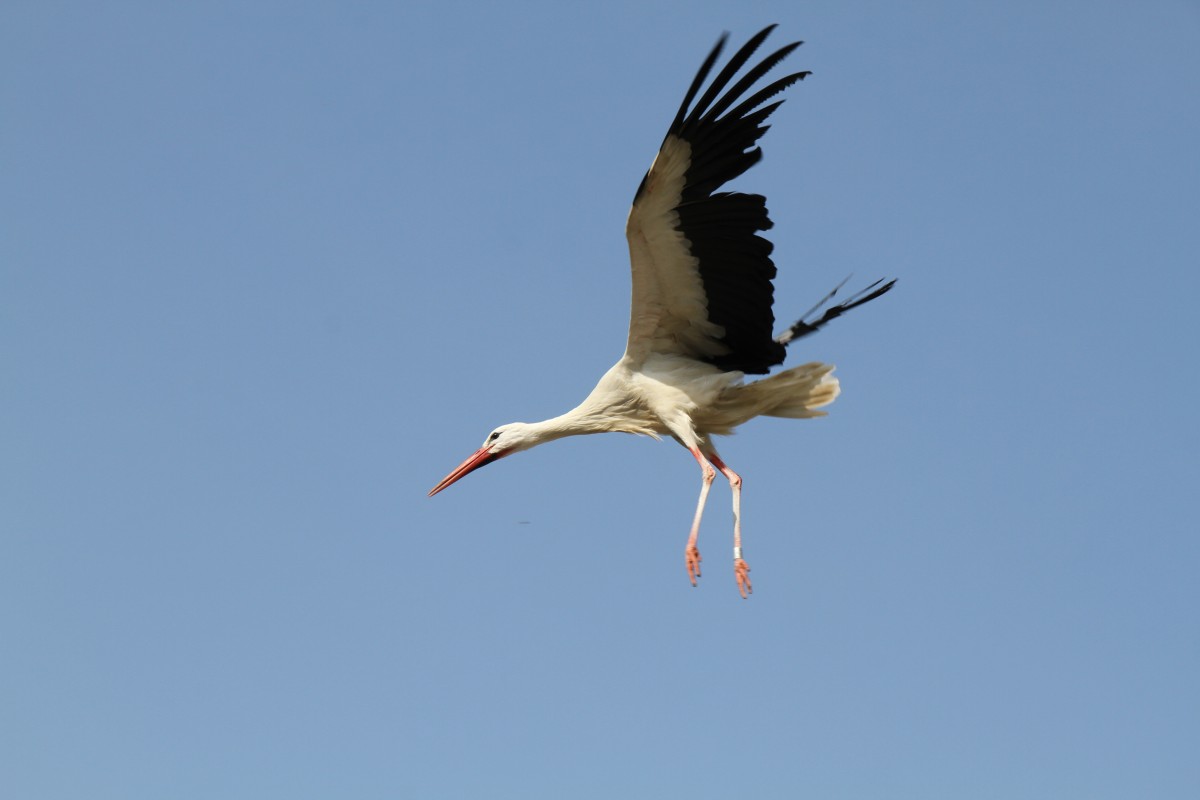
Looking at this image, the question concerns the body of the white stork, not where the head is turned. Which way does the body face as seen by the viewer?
to the viewer's left
